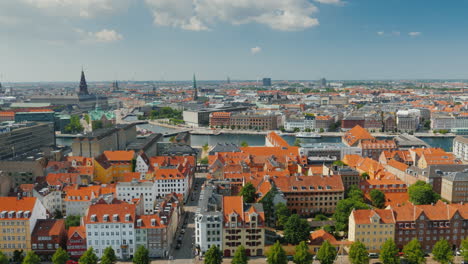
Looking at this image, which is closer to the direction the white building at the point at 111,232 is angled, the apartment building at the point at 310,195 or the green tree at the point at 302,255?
the green tree

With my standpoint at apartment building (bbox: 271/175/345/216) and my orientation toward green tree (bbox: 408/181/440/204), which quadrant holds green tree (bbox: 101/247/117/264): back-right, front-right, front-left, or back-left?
back-right

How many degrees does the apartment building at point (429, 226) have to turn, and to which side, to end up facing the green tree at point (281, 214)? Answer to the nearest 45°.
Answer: approximately 90° to its right

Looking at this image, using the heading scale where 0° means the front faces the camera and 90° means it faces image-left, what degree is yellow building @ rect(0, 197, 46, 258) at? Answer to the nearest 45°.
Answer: approximately 0°

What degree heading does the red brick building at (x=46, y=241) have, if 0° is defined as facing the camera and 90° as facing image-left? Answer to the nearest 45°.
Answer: approximately 0°

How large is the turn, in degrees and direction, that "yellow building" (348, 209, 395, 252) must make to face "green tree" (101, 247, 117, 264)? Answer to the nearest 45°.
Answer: approximately 45° to its right

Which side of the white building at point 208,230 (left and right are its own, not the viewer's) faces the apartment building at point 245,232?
left

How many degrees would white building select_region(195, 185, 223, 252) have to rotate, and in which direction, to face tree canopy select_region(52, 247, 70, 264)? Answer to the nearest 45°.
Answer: approximately 90° to its right

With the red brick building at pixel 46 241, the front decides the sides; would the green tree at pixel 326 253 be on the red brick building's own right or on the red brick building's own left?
on the red brick building's own left
